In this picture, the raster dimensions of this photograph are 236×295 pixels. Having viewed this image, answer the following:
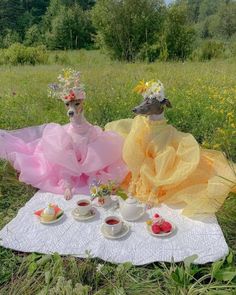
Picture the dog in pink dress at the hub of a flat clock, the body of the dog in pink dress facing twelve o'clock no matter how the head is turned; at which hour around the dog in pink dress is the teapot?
The teapot is roughly at 11 o'clock from the dog in pink dress.

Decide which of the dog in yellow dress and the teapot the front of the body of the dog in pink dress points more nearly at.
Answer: the teapot

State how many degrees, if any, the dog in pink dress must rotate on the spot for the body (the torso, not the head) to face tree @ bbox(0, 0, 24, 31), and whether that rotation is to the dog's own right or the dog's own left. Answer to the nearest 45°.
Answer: approximately 180°

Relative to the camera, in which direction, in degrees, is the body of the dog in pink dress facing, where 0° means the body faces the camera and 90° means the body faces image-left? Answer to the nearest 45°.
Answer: approximately 0°

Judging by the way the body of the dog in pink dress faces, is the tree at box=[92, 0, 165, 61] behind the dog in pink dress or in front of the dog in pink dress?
behind

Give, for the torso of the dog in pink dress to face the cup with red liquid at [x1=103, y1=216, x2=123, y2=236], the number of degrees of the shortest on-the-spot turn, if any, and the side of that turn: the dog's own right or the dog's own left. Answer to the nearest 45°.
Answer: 0° — it already faces it

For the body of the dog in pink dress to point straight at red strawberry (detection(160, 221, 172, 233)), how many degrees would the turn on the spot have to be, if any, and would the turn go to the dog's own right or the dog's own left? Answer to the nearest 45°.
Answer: approximately 45° to the dog's own left

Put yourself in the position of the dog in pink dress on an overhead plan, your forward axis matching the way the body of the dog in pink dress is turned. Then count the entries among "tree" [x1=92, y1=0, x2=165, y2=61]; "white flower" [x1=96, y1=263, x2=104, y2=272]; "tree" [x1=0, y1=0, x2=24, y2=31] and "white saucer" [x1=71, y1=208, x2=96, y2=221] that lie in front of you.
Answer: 2

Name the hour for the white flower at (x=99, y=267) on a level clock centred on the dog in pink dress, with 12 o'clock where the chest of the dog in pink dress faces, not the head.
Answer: The white flower is roughly at 12 o'clock from the dog in pink dress.
